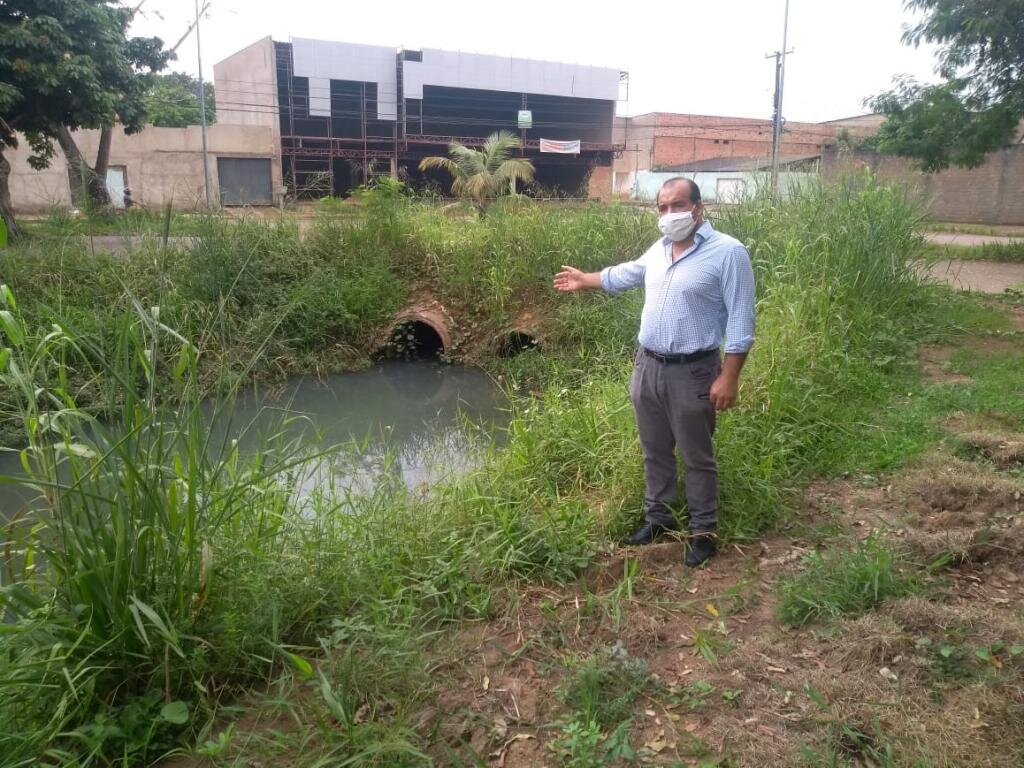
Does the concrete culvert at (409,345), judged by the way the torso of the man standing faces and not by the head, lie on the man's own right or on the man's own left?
on the man's own right

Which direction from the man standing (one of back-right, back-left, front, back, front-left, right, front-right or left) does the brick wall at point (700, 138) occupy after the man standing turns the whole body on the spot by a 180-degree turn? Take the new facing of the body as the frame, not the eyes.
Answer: front-left

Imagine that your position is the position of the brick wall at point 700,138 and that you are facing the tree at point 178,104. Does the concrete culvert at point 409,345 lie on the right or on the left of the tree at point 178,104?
left

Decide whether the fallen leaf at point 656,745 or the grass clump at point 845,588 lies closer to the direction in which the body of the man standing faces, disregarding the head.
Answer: the fallen leaf

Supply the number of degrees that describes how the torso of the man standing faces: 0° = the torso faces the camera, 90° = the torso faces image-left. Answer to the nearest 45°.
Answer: approximately 45°

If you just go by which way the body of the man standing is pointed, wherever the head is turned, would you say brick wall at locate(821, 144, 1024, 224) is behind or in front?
behind

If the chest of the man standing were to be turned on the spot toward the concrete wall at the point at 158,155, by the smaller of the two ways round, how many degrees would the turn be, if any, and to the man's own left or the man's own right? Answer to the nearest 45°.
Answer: approximately 90° to the man's own right
